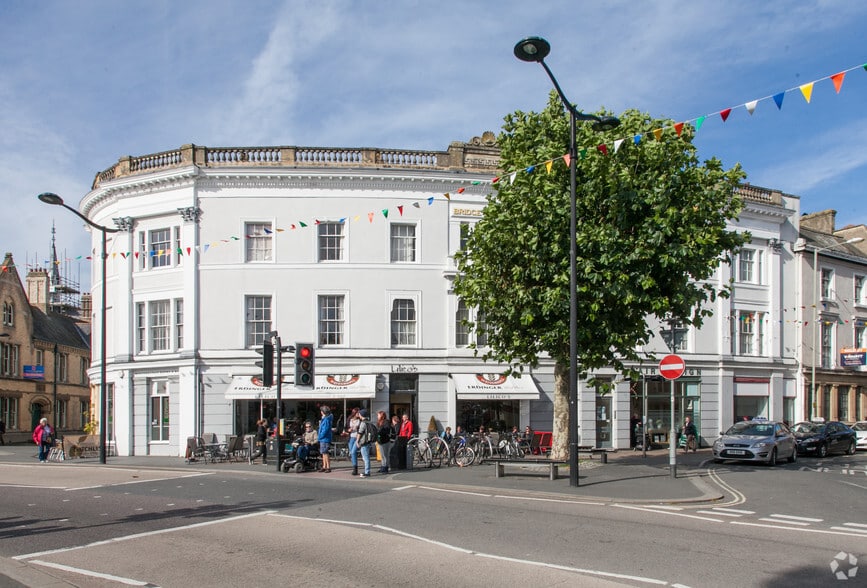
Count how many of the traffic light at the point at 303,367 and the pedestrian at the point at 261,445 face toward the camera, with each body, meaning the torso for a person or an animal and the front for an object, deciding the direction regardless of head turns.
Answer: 1

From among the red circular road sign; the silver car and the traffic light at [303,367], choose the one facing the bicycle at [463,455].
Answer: the silver car

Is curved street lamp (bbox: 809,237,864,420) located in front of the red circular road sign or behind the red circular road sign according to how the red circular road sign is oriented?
behind

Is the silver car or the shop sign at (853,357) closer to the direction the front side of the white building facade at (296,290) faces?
the silver car

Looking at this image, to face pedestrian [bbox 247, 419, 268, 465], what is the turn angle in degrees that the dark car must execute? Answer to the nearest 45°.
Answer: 0° — it already faces them

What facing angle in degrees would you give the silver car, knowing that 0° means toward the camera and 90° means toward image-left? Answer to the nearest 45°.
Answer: approximately 45°
